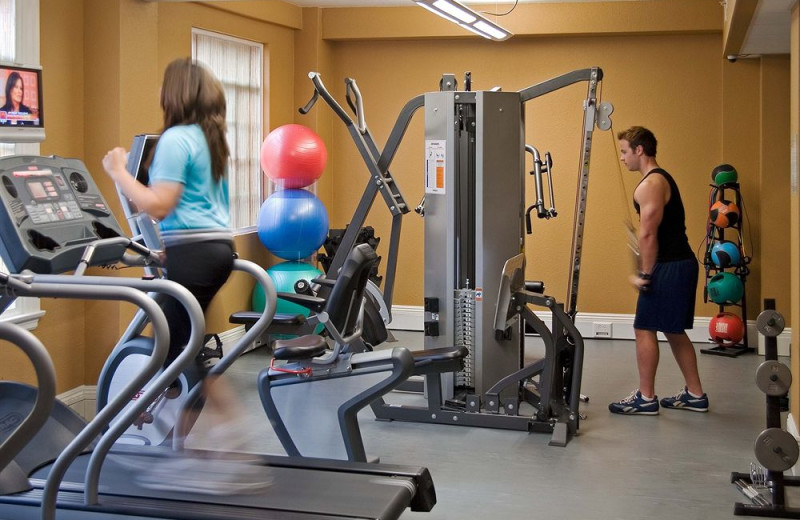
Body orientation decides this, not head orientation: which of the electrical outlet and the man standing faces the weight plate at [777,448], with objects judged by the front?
the electrical outlet

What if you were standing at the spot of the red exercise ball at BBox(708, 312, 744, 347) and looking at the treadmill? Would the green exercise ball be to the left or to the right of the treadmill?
right

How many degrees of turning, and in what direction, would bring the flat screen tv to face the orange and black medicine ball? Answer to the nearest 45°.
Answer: approximately 45° to its left

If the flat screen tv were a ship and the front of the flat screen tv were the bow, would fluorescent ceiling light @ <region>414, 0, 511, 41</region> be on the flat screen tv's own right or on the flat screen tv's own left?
on the flat screen tv's own left

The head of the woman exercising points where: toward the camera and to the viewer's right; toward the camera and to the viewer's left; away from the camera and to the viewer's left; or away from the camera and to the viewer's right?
away from the camera and to the viewer's left

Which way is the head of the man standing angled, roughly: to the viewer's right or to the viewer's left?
to the viewer's left

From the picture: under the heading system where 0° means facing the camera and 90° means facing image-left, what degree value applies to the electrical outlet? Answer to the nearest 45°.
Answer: approximately 0°

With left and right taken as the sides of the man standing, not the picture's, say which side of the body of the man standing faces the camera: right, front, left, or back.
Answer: left

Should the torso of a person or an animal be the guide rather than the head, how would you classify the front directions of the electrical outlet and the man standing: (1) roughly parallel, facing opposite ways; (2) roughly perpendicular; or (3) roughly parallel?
roughly perpendicular

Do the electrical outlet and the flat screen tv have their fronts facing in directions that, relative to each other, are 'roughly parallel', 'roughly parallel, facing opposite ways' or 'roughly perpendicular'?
roughly perpendicular
